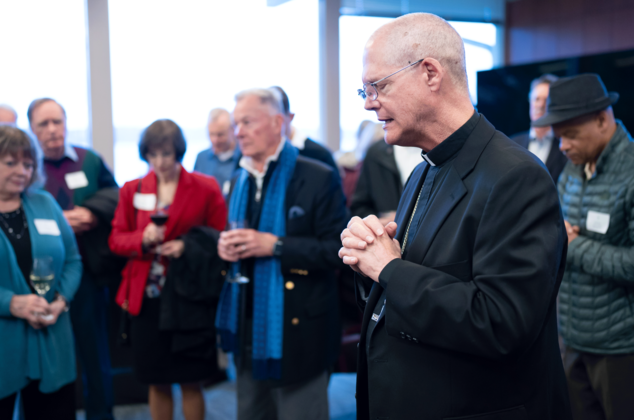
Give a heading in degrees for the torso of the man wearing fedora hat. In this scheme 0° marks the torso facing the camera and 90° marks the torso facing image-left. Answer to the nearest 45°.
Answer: approximately 45°

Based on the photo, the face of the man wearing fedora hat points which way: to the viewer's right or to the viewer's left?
to the viewer's left

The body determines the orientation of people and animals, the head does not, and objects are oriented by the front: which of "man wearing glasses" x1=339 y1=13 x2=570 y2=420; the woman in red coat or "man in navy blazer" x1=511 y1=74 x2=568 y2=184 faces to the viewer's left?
the man wearing glasses

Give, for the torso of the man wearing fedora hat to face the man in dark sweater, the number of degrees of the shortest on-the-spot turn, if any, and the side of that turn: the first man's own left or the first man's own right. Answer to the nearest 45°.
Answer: approximately 45° to the first man's own right

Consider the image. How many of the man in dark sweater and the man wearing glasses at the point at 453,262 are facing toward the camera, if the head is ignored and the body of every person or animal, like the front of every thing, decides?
1

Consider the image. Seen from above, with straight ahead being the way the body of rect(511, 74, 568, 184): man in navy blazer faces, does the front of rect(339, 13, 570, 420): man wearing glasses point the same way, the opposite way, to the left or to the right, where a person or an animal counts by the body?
to the right

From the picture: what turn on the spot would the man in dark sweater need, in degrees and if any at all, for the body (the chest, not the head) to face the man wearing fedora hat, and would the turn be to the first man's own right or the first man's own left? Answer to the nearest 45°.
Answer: approximately 45° to the first man's own left

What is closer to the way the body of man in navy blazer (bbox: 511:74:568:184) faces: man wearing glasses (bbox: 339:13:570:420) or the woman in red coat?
the man wearing glasses

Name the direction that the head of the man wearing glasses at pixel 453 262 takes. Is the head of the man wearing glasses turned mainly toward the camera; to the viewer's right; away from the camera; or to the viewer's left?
to the viewer's left
